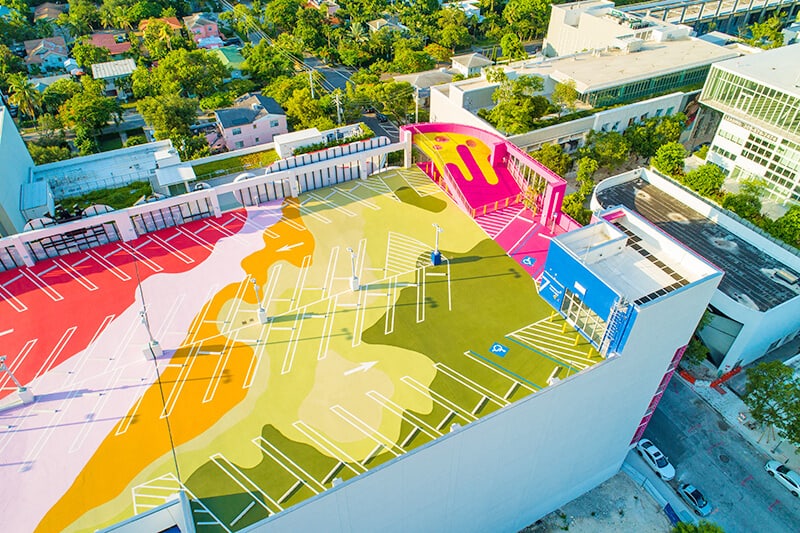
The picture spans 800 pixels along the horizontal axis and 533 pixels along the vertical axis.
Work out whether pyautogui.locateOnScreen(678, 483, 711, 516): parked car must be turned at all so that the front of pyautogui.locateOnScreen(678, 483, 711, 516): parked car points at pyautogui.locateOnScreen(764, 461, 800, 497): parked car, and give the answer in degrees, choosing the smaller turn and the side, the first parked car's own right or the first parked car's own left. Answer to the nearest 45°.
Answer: approximately 90° to the first parked car's own left

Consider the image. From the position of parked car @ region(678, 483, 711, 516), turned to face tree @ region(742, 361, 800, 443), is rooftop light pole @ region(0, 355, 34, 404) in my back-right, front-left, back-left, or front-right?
back-left

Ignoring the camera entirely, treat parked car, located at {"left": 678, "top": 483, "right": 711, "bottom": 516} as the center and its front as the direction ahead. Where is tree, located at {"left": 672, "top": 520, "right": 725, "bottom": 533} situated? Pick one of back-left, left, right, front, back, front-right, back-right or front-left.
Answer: front-right

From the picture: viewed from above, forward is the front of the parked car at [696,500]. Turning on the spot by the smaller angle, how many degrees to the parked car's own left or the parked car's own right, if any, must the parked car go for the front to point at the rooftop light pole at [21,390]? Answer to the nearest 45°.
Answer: approximately 90° to the parked car's own right

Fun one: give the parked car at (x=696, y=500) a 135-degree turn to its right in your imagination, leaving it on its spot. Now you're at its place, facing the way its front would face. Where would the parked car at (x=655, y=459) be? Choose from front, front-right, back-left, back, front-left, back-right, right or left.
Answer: front

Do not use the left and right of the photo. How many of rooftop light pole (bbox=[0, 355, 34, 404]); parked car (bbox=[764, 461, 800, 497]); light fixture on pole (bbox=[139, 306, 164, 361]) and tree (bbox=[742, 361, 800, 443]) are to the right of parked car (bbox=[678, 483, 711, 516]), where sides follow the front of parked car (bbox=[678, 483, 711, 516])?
2

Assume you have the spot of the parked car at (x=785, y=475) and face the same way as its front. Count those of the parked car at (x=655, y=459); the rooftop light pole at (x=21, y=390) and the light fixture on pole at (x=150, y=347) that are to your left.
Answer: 3

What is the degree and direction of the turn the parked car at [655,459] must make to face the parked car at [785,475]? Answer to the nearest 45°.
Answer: approximately 90° to its left

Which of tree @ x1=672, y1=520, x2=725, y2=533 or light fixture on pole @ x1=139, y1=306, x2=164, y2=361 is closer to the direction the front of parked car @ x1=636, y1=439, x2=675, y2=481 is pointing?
the tree

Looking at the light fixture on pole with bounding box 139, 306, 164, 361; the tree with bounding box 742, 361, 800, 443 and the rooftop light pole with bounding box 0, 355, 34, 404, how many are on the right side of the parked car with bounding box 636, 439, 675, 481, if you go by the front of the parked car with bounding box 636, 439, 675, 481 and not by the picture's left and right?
2

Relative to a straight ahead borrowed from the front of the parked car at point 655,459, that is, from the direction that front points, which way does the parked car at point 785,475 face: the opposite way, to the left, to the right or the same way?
the opposite way

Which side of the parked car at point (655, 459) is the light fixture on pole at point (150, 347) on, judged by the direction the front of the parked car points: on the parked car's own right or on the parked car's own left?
on the parked car's own right

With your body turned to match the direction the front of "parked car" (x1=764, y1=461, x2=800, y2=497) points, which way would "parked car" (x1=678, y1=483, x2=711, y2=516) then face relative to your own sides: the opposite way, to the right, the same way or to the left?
the opposite way
